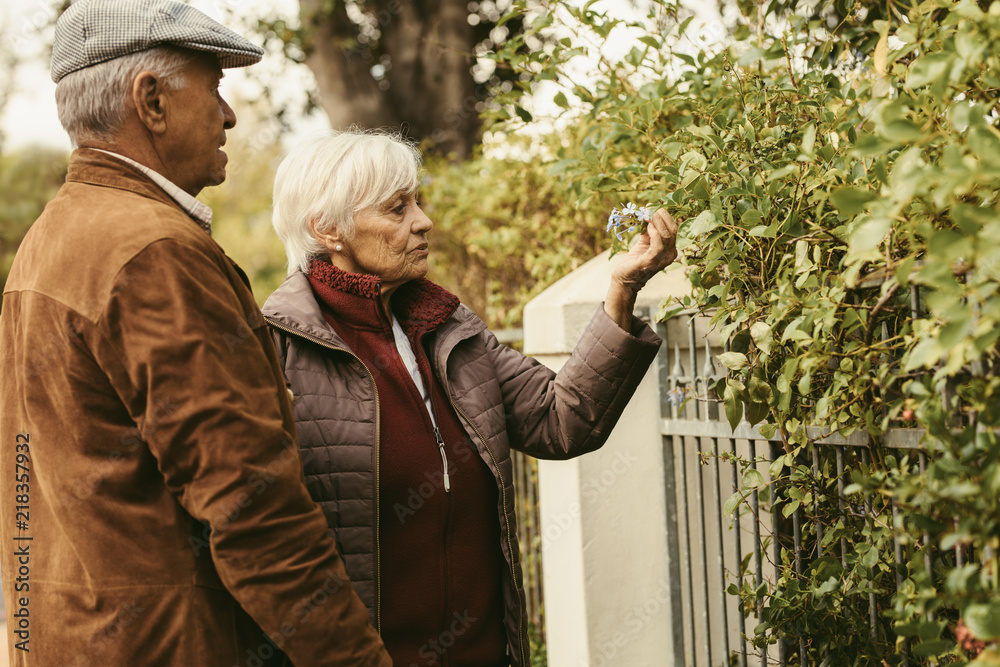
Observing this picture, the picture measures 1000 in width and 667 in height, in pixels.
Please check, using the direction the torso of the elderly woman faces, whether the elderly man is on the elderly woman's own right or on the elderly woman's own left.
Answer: on the elderly woman's own right

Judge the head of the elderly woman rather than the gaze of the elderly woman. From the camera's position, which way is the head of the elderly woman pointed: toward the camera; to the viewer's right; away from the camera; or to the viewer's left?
to the viewer's right

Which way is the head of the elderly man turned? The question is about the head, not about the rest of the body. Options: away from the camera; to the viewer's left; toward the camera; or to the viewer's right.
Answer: to the viewer's right

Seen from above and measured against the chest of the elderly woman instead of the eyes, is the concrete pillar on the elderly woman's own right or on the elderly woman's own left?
on the elderly woman's own left

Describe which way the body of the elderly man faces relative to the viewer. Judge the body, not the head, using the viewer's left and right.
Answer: facing away from the viewer and to the right of the viewer

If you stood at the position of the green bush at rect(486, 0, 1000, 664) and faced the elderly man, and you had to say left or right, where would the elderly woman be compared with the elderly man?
right

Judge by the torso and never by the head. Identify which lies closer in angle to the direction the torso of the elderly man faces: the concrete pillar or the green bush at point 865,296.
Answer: the concrete pillar

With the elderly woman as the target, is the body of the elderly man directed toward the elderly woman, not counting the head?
yes

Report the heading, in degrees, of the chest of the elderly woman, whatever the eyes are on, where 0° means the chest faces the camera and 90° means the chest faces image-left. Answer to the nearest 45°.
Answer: approximately 315°
